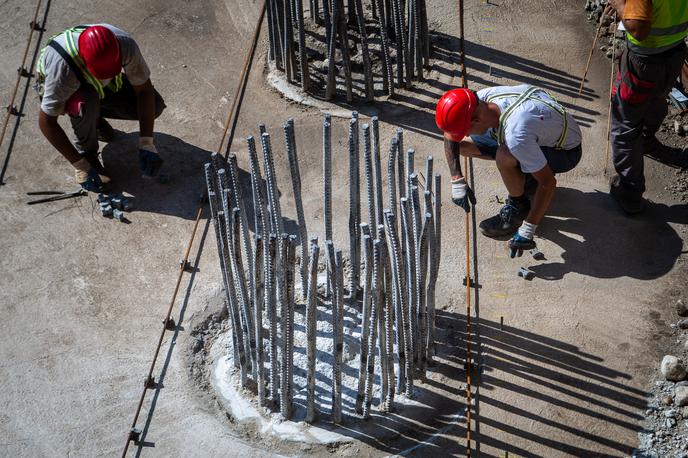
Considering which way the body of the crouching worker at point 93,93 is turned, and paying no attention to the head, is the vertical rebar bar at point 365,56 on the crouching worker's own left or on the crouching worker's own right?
on the crouching worker's own left

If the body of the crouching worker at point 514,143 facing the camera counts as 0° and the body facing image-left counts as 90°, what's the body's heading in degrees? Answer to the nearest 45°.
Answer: approximately 45°

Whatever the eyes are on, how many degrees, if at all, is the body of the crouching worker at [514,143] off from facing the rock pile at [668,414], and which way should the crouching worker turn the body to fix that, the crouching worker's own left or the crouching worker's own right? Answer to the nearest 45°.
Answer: approximately 90° to the crouching worker's own left

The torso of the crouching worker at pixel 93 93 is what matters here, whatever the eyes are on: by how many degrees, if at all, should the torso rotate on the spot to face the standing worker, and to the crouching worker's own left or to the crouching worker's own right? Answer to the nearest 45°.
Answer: approximately 45° to the crouching worker's own left

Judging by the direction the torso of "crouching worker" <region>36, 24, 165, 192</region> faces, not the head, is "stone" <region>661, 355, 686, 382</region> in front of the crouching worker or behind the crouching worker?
in front

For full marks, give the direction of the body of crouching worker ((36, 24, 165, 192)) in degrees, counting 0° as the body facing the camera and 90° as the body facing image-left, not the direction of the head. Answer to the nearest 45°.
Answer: approximately 315°

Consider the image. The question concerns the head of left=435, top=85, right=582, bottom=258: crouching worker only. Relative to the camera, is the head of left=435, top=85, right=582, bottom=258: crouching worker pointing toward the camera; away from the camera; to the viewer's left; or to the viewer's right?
to the viewer's left

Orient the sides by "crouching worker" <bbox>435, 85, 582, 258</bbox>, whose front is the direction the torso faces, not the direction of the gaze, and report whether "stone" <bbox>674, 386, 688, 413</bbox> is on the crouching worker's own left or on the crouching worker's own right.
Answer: on the crouching worker's own left

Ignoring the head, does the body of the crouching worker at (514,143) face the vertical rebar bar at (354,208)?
yes

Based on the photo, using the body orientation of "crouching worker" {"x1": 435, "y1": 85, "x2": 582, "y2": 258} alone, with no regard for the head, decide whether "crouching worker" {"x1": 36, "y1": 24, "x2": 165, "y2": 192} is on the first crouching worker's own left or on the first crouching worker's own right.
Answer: on the first crouching worker's own right

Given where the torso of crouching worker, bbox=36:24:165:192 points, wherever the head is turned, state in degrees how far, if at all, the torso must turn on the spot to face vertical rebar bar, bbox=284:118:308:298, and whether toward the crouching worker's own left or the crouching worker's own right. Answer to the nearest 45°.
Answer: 0° — they already face it
